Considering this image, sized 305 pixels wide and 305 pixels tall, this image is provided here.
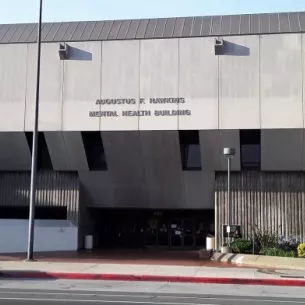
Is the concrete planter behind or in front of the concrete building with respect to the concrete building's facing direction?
in front

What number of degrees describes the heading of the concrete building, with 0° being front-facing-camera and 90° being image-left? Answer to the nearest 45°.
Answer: approximately 0°
